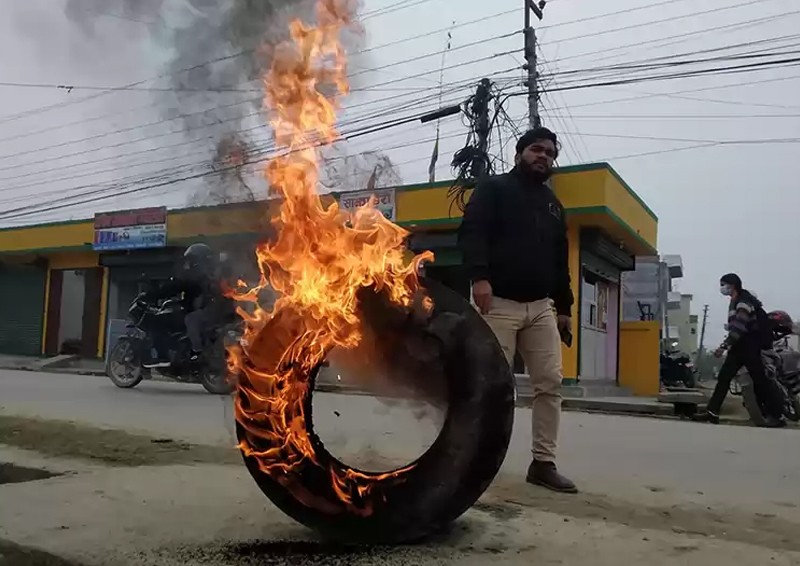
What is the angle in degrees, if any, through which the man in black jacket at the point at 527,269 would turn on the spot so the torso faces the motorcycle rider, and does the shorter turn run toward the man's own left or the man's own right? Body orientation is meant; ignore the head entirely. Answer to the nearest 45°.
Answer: approximately 180°

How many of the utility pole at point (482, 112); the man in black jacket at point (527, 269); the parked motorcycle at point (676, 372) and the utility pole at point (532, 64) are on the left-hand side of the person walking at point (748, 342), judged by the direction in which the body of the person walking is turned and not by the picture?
1

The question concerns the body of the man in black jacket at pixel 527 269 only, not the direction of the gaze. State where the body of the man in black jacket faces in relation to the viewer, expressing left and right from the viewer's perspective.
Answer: facing the viewer and to the right of the viewer

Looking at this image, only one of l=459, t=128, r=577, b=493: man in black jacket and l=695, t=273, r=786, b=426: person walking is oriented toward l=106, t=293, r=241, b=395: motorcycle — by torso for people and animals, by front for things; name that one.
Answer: the person walking

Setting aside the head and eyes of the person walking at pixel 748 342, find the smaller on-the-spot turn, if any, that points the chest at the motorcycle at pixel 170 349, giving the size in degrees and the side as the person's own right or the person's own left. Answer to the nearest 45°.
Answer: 0° — they already face it

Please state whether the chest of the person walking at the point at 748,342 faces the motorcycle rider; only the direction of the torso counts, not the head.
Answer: yes

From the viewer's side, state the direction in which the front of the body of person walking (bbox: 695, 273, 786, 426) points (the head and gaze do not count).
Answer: to the viewer's left

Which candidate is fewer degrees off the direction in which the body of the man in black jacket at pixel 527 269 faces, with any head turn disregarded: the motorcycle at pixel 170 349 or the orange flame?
the orange flame

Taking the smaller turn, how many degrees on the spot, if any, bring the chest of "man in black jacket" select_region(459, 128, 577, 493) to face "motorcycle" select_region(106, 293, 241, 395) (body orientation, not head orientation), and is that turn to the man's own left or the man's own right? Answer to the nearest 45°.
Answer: approximately 180°

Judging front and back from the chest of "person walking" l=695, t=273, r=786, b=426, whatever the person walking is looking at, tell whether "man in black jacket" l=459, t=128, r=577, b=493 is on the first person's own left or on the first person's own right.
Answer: on the first person's own left

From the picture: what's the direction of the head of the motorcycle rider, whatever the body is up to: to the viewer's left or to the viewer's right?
to the viewer's left

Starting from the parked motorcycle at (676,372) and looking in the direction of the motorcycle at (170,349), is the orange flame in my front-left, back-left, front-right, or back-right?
front-left

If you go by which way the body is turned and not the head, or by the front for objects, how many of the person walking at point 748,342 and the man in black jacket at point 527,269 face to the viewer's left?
1
